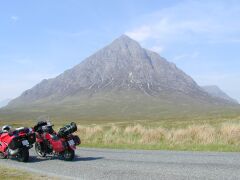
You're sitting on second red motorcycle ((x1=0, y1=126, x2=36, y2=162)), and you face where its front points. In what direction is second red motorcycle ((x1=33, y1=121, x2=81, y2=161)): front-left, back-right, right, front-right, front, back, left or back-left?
back

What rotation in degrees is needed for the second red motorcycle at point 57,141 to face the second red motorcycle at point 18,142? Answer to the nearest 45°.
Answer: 0° — it already faces it

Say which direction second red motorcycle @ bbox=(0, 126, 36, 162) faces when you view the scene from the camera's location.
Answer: facing away from the viewer and to the left of the viewer

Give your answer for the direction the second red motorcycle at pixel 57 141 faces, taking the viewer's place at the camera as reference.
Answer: facing away from the viewer and to the left of the viewer

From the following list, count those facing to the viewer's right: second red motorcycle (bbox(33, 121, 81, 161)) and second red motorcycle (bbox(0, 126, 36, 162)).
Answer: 0
